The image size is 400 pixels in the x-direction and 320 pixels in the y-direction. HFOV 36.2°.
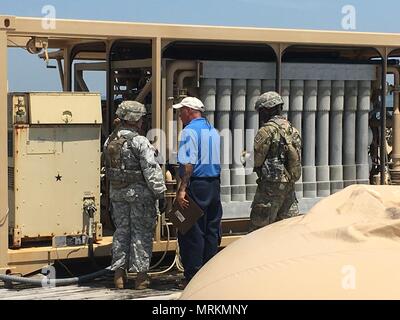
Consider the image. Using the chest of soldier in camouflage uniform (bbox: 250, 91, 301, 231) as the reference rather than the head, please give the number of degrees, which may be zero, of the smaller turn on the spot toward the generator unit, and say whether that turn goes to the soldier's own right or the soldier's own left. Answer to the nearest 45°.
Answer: approximately 45° to the soldier's own left

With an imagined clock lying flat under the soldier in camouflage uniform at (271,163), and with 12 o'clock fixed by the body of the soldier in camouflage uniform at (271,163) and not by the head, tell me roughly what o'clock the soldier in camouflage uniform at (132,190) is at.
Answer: the soldier in camouflage uniform at (132,190) is roughly at 10 o'clock from the soldier in camouflage uniform at (271,163).

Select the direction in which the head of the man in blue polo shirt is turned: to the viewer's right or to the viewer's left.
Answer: to the viewer's left

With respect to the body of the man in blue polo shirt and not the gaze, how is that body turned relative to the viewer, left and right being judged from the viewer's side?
facing away from the viewer and to the left of the viewer

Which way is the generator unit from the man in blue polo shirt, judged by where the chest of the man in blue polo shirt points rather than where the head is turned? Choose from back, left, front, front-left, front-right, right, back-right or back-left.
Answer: front-left

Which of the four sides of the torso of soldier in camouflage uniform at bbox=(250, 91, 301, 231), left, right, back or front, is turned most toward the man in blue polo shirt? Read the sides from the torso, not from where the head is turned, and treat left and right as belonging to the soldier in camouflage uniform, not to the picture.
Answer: left

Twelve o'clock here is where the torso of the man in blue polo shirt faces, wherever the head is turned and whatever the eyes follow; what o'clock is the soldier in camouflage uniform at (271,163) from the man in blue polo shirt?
The soldier in camouflage uniform is roughly at 4 o'clock from the man in blue polo shirt.

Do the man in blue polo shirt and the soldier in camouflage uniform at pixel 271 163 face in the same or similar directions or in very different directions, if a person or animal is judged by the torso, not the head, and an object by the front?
same or similar directions

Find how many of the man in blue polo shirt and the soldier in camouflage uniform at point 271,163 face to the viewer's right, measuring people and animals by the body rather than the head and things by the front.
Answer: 0

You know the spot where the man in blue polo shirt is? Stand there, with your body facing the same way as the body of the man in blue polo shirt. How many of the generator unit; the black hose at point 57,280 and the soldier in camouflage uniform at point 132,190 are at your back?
0

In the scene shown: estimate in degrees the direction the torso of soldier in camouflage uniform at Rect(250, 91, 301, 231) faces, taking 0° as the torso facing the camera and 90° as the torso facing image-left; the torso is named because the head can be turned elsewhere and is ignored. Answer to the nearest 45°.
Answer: approximately 135°
